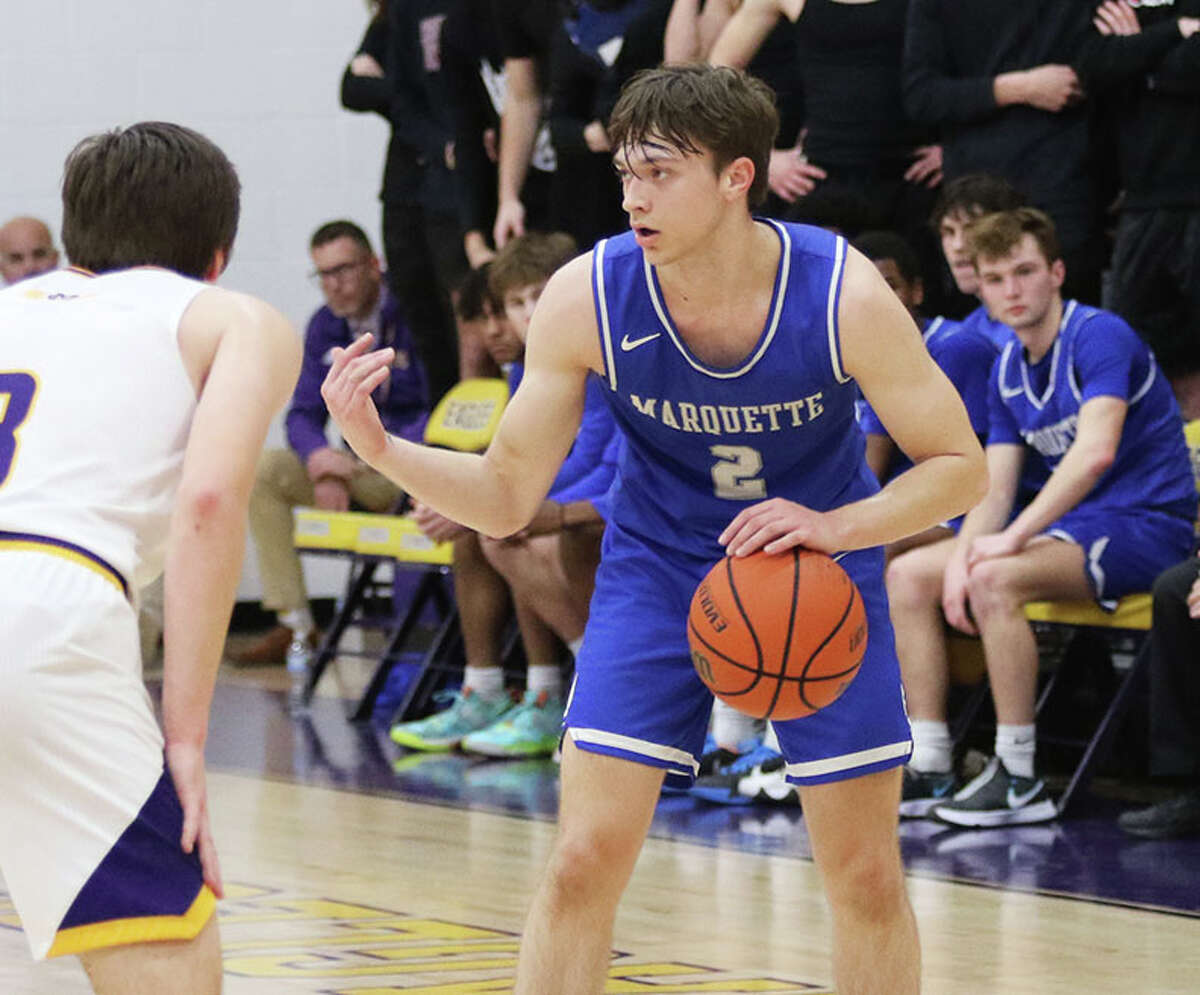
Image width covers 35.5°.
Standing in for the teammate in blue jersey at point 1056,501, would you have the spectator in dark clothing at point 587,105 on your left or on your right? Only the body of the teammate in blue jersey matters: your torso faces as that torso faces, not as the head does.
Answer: on your right

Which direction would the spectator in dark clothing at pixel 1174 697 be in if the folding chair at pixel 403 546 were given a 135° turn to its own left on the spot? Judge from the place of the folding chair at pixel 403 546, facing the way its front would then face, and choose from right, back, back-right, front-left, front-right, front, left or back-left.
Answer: front-right

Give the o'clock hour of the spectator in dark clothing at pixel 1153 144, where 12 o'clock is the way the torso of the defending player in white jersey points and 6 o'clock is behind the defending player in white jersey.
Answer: The spectator in dark clothing is roughly at 12 o'clock from the defending player in white jersey.

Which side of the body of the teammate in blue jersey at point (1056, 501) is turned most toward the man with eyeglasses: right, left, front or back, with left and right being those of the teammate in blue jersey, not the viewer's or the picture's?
right

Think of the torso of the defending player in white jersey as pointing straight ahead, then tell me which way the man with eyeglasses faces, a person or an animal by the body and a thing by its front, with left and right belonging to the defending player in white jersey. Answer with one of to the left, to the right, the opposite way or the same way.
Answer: the opposite way

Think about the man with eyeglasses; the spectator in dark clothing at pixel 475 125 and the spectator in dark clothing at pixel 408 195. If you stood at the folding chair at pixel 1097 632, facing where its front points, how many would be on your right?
3

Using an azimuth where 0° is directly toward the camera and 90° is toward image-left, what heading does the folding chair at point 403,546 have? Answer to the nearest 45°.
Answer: approximately 45°

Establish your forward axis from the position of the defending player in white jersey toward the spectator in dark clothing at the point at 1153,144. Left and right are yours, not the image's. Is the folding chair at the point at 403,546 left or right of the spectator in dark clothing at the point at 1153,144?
left
